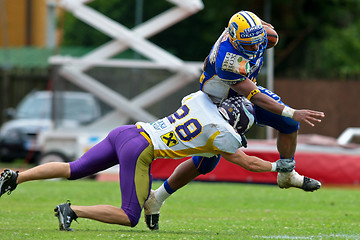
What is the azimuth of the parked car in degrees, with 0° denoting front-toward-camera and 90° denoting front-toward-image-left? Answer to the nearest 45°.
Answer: approximately 45°

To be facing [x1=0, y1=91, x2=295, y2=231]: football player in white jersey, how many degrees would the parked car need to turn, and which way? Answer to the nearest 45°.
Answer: approximately 45° to its left
